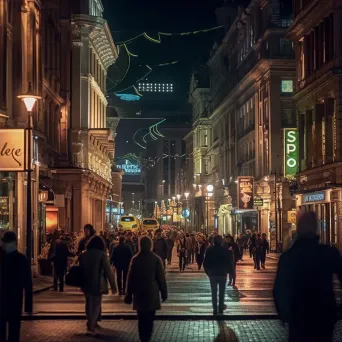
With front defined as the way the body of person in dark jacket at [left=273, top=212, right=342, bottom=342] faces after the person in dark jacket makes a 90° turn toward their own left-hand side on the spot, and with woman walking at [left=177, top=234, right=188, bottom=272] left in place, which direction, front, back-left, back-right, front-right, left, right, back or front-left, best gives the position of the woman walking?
right

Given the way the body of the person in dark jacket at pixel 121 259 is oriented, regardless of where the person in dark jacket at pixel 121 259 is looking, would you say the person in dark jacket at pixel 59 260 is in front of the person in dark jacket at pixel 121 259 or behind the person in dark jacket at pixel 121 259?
in front

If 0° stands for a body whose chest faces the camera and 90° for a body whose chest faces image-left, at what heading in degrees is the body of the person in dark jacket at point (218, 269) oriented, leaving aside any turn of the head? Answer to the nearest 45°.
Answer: approximately 180°

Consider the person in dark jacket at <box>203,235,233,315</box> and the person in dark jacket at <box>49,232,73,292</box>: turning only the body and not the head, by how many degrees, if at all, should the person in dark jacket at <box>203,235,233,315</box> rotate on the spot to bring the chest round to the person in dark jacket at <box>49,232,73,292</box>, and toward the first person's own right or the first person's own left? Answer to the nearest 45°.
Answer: approximately 45° to the first person's own left

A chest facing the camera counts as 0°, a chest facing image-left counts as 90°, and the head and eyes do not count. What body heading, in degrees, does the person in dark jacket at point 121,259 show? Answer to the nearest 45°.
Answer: approximately 180°

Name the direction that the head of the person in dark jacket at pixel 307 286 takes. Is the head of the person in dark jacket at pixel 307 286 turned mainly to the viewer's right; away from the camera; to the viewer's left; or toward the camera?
away from the camera

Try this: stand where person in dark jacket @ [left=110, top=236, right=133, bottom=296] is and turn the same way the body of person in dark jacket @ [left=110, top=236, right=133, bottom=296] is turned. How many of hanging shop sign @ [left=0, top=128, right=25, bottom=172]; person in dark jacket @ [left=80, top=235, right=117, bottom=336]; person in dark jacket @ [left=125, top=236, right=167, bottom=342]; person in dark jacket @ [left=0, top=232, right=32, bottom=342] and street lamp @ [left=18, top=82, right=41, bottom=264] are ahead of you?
0

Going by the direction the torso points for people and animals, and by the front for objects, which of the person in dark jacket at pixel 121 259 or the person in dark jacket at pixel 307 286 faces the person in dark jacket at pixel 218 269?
the person in dark jacket at pixel 307 286

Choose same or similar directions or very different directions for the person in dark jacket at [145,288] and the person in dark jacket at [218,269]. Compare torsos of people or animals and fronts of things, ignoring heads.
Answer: same or similar directions

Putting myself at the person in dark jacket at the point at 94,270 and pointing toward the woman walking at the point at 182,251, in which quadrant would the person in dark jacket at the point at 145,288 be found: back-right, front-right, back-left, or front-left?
back-right

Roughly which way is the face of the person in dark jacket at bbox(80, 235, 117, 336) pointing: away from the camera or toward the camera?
away from the camera

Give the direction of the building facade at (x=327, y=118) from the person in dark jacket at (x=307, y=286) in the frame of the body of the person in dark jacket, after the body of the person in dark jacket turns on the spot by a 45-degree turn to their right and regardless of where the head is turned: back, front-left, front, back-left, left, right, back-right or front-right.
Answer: front-left

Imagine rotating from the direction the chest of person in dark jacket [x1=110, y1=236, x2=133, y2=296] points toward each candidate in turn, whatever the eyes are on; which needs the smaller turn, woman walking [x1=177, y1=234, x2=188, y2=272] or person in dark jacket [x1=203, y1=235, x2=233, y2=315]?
the woman walking

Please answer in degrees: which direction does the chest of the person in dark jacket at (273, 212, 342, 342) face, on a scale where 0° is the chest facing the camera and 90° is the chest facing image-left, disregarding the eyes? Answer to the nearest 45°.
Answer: approximately 180°

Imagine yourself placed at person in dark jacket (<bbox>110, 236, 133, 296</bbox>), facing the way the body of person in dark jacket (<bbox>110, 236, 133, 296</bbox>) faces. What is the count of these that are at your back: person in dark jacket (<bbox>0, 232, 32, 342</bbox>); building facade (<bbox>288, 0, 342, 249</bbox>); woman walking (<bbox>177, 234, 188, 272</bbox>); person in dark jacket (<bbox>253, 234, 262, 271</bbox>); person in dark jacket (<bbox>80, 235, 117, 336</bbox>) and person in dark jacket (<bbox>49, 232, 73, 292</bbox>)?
2

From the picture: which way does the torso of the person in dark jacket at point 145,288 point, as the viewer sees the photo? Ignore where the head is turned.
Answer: away from the camera

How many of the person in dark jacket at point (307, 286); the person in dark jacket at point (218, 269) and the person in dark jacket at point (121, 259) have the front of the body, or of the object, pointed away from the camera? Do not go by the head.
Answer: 3

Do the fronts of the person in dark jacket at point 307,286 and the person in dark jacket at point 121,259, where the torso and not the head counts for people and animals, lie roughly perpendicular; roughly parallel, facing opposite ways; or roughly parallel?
roughly parallel

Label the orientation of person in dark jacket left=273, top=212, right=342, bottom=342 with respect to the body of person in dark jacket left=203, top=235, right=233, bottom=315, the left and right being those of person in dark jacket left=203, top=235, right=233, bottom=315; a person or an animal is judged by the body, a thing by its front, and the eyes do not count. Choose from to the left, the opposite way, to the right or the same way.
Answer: the same way
